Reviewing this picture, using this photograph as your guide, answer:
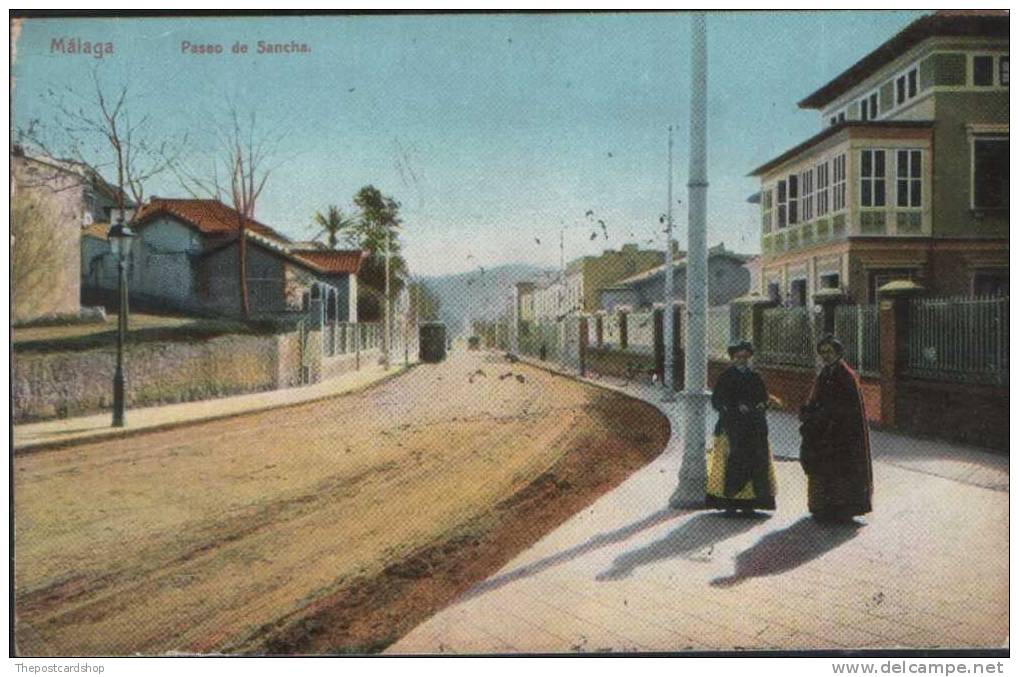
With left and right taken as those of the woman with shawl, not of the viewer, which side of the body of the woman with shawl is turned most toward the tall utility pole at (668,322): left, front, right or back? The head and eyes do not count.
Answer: right

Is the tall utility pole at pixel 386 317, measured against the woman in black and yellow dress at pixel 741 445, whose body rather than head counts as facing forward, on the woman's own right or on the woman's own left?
on the woman's own right

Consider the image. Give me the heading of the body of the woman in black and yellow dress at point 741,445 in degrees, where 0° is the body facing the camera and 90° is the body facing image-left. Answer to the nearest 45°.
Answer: approximately 0°

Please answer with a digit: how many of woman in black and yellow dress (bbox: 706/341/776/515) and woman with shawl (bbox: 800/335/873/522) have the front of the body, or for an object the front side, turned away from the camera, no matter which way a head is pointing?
0

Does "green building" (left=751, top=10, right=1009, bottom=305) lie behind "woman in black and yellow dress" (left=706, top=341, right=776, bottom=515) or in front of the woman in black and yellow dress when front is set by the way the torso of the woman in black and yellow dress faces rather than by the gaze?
behind
